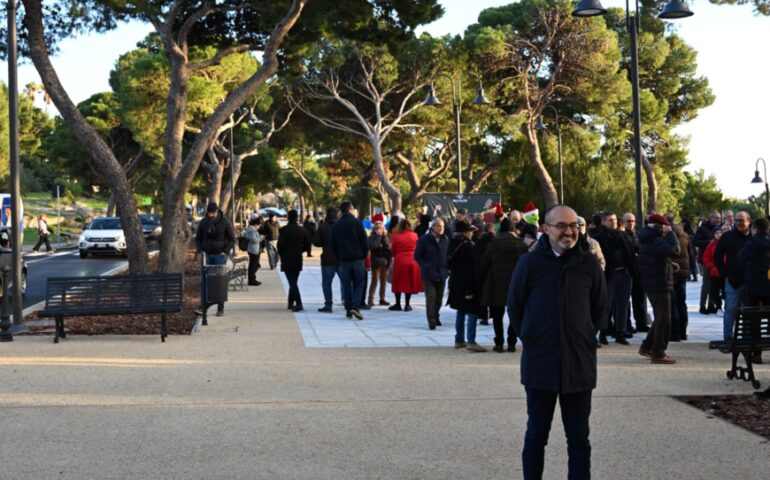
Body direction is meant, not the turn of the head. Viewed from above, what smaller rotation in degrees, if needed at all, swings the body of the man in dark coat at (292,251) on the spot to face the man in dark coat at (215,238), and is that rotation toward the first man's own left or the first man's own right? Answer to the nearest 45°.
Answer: approximately 90° to the first man's own left

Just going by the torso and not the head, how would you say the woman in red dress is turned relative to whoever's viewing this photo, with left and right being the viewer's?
facing away from the viewer

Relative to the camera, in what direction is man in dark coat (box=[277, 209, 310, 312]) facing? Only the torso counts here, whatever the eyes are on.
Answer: away from the camera

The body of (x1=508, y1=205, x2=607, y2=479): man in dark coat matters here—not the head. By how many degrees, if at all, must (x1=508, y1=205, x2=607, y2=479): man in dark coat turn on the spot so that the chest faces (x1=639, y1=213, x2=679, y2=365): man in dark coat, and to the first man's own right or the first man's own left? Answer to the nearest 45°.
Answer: approximately 180°

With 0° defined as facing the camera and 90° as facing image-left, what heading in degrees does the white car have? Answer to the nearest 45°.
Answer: approximately 0°

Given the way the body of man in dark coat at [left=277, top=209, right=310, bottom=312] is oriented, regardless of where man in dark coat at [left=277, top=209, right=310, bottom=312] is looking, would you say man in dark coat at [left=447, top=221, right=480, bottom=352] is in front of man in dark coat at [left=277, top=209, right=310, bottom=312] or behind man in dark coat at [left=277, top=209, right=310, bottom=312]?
behind

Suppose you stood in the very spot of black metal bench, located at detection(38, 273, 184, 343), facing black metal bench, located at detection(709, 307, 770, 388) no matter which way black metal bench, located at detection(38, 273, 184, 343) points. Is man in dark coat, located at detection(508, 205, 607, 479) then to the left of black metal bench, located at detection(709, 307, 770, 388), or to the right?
right
